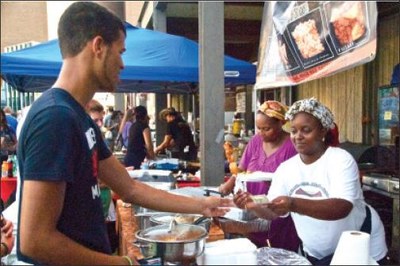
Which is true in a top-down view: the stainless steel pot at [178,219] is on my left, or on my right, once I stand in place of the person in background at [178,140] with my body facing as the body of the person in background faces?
on my left

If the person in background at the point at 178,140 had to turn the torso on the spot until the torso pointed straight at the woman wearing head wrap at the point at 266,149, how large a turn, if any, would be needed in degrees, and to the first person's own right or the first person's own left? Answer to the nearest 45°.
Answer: approximately 90° to the first person's own left

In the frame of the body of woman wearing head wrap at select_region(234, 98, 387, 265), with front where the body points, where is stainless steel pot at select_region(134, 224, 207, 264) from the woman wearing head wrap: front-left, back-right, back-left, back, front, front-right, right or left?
front

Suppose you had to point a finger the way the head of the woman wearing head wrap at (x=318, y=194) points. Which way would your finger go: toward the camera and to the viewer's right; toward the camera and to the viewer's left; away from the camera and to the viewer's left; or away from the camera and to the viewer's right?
toward the camera and to the viewer's left

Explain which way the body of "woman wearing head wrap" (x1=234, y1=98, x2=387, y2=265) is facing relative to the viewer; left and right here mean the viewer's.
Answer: facing the viewer and to the left of the viewer

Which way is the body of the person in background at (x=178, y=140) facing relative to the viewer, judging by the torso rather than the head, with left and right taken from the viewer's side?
facing to the left of the viewer

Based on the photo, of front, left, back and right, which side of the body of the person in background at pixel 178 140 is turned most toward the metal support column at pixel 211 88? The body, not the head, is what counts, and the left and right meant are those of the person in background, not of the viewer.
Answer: left

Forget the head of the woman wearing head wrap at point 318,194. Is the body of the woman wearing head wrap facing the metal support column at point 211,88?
no

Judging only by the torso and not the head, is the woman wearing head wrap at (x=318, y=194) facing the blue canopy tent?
no

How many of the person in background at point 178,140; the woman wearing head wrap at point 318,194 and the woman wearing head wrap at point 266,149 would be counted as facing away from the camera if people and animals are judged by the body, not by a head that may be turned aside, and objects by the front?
0
